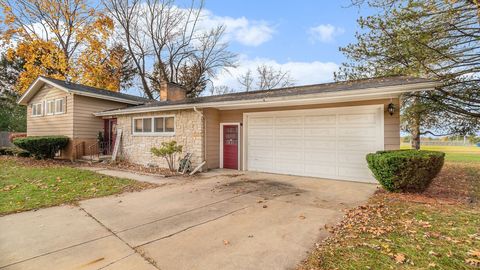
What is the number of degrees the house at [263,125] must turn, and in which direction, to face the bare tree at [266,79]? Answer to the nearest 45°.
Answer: approximately 135° to its right

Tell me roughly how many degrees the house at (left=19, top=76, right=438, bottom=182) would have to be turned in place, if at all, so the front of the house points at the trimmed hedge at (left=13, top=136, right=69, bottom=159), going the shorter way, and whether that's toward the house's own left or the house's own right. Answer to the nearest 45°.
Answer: approximately 45° to the house's own right

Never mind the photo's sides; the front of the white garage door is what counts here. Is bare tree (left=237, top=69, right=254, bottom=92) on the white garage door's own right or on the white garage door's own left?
on the white garage door's own right

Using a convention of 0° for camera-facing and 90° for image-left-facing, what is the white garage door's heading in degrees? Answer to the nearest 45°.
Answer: approximately 45°

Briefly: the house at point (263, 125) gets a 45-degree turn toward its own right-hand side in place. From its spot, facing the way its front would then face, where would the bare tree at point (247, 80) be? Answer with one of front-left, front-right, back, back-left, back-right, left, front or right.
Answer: right

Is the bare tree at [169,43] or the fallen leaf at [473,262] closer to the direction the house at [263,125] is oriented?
the fallen leaf

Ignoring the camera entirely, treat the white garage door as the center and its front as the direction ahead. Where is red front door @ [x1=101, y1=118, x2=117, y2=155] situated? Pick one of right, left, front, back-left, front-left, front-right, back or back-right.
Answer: front-right

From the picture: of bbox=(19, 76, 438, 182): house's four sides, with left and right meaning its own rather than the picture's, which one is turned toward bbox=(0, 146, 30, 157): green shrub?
right

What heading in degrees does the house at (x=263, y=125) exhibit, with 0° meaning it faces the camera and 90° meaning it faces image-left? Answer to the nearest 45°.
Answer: approximately 45°

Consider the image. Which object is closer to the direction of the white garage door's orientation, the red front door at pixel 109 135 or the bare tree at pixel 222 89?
the red front door

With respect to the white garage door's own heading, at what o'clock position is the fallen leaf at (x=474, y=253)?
The fallen leaf is roughly at 10 o'clock from the white garage door.

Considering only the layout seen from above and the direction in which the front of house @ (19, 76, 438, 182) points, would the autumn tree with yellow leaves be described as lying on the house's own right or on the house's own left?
on the house's own right

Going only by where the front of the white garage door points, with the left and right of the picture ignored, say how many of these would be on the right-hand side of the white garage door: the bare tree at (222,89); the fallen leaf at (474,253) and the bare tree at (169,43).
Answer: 2

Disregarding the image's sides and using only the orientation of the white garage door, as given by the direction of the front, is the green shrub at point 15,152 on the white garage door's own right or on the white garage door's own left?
on the white garage door's own right
